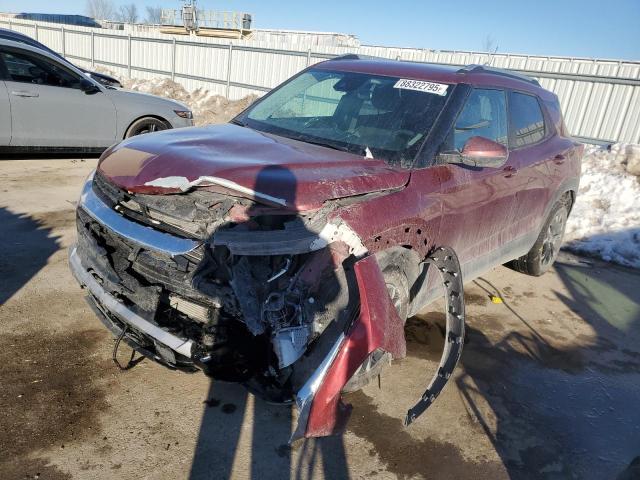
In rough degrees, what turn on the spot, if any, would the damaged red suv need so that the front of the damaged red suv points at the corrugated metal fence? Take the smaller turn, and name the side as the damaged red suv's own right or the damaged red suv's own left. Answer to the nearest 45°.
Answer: approximately 135° to the damaged red suv's own right

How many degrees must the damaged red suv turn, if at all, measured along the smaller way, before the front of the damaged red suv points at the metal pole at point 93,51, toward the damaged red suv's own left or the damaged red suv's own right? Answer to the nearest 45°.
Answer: approximately 90° to the damaged red suv's own right

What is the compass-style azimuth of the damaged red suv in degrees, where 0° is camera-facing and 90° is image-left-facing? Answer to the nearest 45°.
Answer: approximately 45°

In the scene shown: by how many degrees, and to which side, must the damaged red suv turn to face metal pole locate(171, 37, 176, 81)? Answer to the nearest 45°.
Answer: approximately 135° to its right

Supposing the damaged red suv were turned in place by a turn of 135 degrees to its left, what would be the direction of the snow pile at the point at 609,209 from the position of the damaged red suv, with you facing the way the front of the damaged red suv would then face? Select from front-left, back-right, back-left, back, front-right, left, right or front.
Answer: front-left

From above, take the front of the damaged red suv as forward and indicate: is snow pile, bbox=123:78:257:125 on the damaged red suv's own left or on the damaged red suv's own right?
on the damaged red suv's own right
